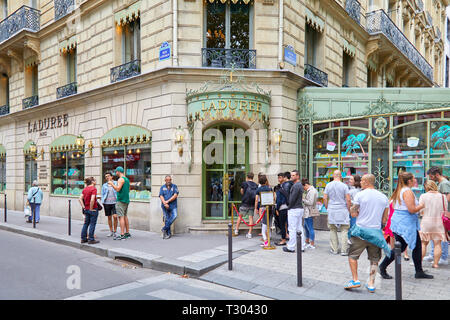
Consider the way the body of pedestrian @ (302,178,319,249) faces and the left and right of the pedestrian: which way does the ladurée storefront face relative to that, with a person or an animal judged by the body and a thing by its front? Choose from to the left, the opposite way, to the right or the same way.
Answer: to the left

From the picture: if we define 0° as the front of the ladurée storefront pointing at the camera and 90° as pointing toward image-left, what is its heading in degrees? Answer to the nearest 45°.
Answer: approximately 0°

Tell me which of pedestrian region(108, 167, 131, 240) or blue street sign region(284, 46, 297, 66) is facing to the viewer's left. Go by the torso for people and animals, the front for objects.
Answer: the pedestrian

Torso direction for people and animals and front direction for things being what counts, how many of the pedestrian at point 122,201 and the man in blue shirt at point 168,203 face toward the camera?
1

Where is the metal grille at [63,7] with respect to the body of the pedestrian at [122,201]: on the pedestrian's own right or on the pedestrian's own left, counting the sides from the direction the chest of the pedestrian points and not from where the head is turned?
on the pedestrian's own right

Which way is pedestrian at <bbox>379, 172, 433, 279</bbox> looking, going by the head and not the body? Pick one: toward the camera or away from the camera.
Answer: away from the camera

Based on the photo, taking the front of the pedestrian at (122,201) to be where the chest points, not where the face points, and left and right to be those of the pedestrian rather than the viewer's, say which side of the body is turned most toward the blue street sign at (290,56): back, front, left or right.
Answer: back

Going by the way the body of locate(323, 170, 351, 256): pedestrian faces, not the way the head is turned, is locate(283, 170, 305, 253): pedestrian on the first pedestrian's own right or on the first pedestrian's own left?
on the first pedestrian's own left
